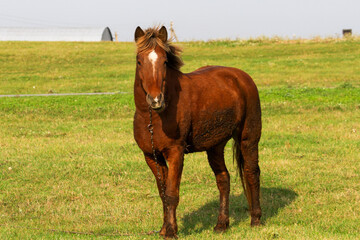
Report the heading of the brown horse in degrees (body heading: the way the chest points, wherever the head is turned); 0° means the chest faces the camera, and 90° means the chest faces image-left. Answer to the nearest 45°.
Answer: approximately 45°
